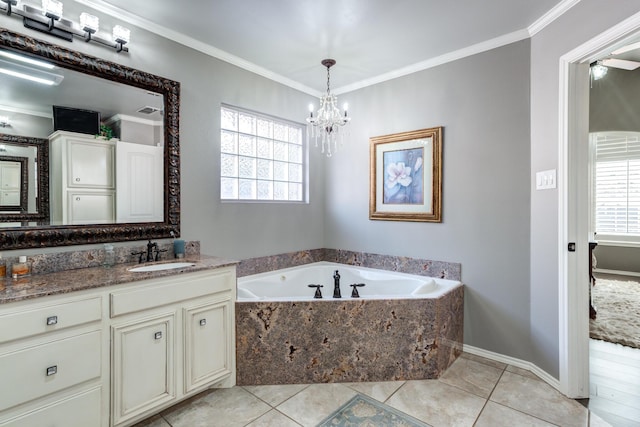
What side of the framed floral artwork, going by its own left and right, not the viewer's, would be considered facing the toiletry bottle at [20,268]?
front

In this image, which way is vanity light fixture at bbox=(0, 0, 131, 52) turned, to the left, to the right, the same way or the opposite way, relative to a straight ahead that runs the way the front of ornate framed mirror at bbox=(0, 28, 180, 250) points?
the same way

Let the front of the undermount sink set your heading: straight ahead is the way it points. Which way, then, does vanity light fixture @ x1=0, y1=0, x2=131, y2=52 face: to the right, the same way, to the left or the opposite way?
the same way

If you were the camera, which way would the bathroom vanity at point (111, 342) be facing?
facing the viewer and to the right of the viewer

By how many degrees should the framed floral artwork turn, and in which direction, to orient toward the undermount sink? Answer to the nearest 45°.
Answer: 0° — it already faces it

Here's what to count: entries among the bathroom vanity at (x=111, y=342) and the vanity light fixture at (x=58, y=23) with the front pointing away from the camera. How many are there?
0

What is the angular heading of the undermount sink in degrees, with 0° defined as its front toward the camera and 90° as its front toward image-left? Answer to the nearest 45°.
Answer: approximately 315°

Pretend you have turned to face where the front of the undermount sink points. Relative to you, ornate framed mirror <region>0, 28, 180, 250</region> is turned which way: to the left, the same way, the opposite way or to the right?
the same way

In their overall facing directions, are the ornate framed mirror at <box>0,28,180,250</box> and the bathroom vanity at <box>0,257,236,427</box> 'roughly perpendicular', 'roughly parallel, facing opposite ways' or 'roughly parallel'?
roughly parallel

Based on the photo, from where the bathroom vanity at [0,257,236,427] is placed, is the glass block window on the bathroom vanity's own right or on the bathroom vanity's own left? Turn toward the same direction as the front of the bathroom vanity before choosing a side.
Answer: on the bathroom vanity's own left

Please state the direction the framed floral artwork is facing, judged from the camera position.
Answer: facing the viewer and to the left of the viewer
